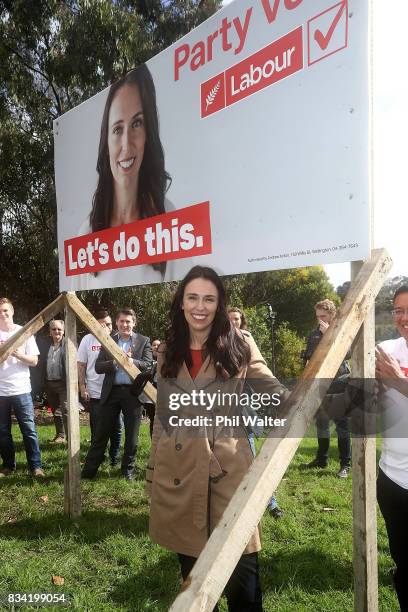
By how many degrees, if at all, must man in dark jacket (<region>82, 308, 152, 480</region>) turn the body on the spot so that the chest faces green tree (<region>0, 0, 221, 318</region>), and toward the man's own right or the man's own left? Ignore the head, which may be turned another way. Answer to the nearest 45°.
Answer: approximately 180°

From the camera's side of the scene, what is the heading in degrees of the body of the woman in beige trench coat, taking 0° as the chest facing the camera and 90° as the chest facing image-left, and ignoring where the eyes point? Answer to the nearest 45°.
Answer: approximately 0°

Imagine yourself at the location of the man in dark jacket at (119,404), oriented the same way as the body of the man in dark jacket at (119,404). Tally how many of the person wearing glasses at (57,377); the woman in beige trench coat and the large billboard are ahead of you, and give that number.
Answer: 2

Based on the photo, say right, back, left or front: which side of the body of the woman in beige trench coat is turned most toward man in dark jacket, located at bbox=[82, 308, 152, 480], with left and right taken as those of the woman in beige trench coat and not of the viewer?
back
